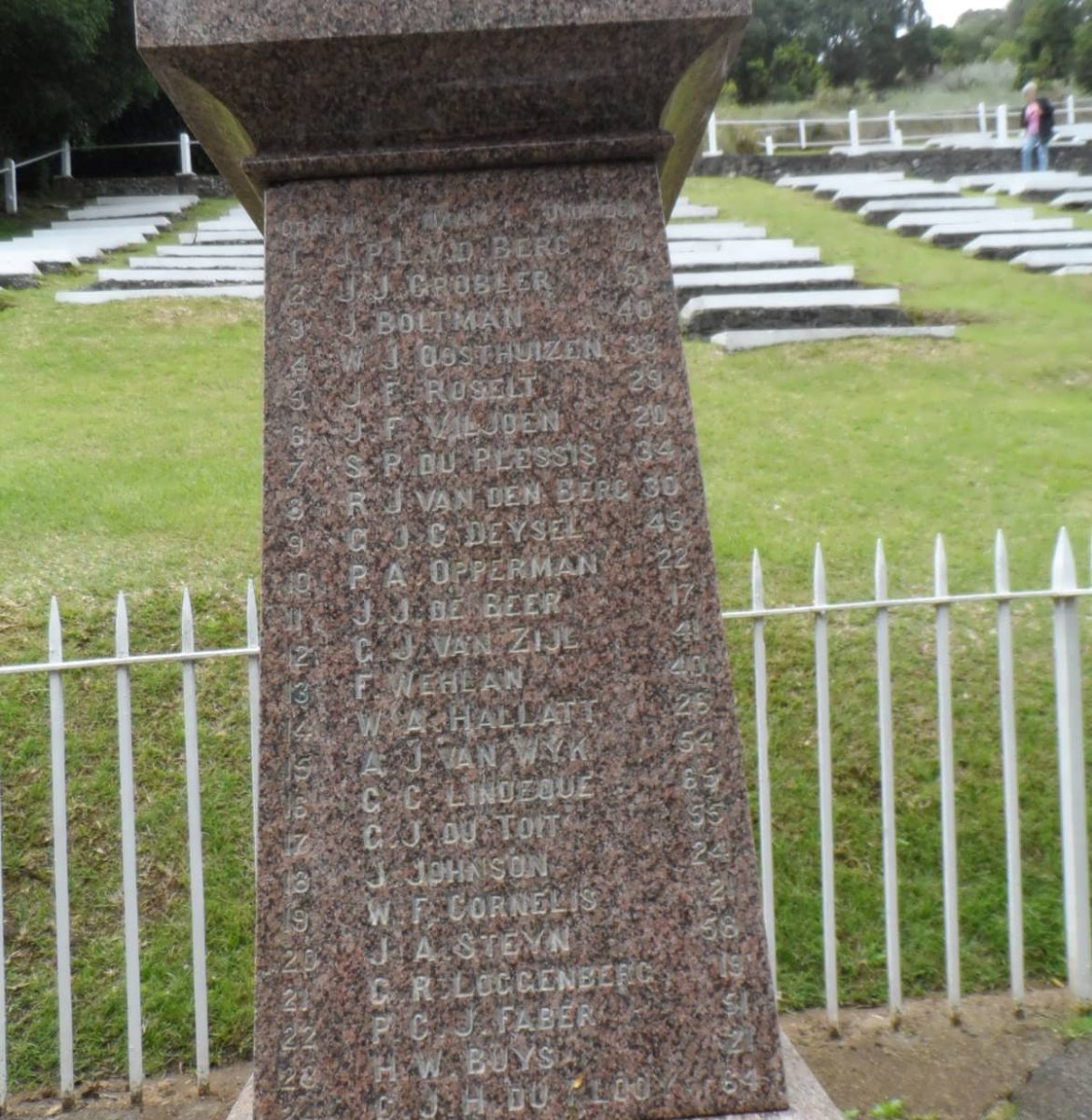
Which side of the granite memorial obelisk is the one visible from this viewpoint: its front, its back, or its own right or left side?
front

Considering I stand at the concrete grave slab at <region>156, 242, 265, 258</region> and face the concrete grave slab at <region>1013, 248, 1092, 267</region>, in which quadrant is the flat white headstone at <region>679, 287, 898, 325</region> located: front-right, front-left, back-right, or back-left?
front-right

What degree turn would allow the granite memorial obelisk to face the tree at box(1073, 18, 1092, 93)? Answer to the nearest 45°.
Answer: approximately 135° to its left

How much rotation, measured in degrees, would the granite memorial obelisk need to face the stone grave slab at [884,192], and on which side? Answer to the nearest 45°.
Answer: approximately 135° to its left

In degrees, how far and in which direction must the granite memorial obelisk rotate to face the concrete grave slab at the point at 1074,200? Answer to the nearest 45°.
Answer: approximately 135° to its left

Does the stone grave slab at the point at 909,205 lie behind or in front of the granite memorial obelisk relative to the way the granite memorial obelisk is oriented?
behind

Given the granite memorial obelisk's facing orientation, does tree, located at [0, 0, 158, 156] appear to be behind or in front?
behind

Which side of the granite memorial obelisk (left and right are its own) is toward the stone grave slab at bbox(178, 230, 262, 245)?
back

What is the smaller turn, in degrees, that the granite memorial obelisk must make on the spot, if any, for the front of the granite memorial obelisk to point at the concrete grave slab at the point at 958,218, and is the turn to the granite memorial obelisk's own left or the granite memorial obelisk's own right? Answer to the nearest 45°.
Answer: approximately 135° to the granite memorial obelisk's own left
